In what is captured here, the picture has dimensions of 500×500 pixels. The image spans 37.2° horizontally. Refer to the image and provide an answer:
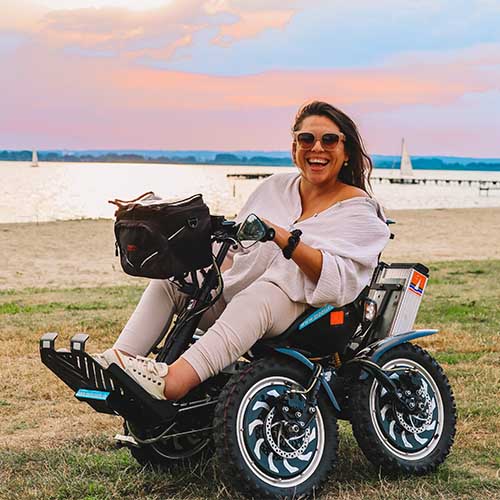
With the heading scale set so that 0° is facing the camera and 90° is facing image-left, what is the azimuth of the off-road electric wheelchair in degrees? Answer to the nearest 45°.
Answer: approximately 45°
